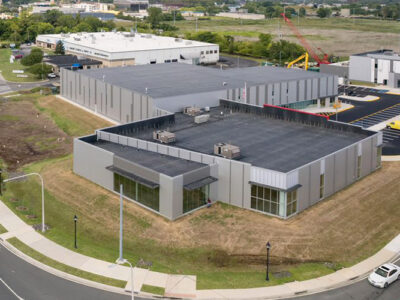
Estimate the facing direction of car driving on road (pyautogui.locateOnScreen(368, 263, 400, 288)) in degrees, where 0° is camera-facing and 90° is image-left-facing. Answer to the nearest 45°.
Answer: approximately 45°
